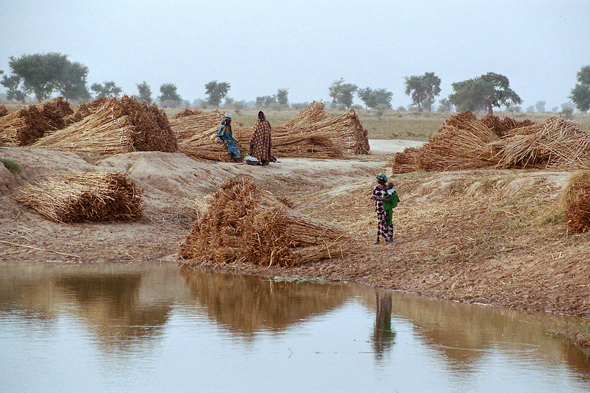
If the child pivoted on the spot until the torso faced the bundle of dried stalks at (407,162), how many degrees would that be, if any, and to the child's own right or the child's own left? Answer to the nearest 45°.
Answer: approximately 90° to the child's own right

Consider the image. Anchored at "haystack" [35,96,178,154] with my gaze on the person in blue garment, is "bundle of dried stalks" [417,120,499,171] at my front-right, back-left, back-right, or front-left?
front-right

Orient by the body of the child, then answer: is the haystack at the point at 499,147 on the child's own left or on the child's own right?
on the child's own right

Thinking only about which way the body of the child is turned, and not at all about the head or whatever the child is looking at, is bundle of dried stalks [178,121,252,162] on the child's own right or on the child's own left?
on the child's own right

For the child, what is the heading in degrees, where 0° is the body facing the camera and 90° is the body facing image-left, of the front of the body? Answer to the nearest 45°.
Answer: approximately 90°

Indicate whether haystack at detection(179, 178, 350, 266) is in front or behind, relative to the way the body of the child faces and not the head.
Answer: in front

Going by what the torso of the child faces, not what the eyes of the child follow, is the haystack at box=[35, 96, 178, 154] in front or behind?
in front

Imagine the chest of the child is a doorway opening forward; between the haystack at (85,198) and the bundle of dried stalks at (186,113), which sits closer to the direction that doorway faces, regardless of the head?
the haystack

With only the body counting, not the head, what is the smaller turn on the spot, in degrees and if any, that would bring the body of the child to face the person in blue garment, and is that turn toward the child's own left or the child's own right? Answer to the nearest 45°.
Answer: approximately 45° to the child's own right

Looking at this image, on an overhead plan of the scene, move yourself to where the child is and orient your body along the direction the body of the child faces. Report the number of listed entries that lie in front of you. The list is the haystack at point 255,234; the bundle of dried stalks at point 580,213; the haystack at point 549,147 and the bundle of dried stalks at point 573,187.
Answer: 1

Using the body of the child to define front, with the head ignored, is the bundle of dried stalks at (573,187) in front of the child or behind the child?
behind

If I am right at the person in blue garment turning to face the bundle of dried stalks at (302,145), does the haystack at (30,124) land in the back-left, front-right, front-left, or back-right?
back-left

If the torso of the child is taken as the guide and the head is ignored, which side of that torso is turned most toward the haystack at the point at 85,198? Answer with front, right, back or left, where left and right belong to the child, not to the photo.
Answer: front

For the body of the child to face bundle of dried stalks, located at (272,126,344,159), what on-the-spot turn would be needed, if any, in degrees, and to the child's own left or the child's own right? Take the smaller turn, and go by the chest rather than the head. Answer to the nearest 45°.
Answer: approximately 90° to the child's own right

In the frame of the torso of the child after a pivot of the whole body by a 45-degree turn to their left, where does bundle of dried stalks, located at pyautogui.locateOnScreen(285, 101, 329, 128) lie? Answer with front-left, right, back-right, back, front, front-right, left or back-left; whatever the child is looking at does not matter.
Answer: back-right

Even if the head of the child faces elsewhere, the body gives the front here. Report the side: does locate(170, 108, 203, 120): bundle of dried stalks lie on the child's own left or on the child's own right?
on the child's own right
